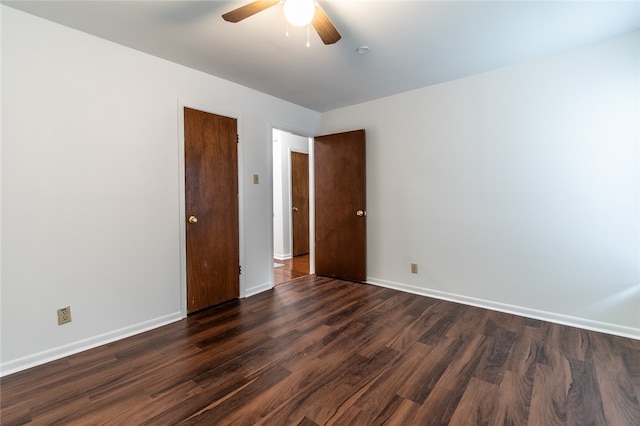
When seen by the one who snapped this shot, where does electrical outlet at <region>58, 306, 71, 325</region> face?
facing the viewer and to the right of the viewer

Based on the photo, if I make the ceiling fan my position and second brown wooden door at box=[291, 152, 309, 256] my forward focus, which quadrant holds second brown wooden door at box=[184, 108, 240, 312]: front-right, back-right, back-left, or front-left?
front-left

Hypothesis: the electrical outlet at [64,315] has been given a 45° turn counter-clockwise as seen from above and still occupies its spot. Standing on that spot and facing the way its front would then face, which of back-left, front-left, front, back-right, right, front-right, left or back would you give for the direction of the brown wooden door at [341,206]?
front

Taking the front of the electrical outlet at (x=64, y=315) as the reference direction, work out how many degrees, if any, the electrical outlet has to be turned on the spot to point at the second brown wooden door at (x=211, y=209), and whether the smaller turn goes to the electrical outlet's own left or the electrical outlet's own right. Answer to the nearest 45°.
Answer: approximately 45° to the electrical outlet's own left

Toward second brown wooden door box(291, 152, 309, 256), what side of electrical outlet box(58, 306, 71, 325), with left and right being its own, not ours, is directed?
left
